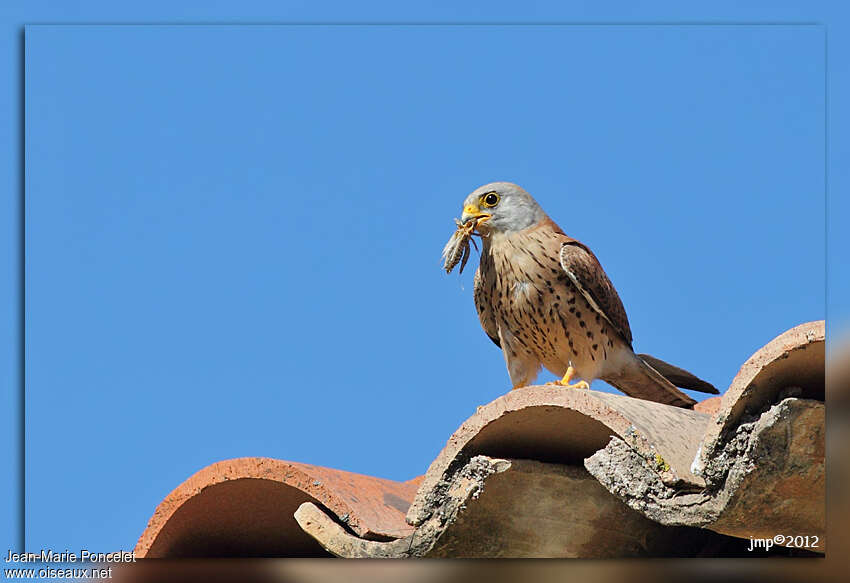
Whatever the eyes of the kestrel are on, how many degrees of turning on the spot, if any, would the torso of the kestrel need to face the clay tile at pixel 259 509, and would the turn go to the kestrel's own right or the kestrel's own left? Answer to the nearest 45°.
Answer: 0° — it already faces it

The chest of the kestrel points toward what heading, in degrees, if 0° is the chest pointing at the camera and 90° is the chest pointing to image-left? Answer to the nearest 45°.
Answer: approximately 45°
